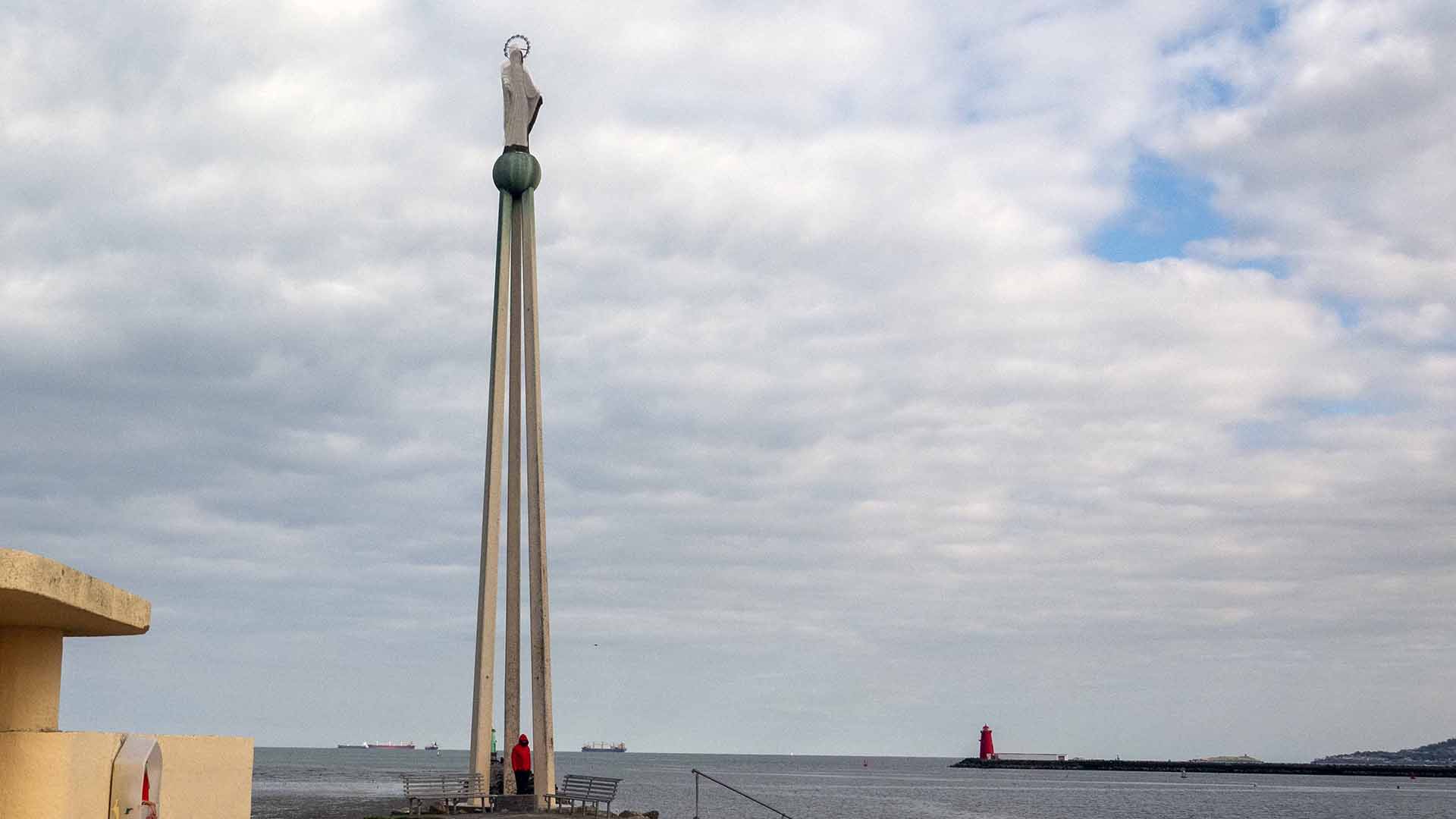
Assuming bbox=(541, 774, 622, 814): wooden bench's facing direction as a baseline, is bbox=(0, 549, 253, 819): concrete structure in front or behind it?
in front

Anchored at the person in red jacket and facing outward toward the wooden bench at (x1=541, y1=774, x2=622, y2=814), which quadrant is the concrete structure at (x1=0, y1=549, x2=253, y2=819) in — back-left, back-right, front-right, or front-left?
back-right
